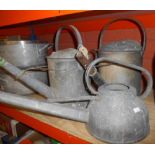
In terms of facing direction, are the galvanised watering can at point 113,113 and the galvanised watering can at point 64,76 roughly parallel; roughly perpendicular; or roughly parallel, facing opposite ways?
roughly parallel

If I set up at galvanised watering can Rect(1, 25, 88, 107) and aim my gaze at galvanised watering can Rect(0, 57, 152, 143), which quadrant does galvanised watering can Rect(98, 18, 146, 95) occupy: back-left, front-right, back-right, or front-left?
front-left

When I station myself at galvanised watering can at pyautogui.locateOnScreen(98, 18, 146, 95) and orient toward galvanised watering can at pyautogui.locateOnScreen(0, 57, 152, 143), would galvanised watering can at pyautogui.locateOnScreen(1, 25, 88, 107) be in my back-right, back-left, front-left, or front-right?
front-right

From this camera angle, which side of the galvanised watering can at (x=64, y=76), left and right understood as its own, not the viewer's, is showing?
left

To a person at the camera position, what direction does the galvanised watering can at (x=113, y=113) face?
facing to the left of the viewer

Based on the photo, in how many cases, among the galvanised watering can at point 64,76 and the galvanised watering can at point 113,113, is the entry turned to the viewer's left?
2
